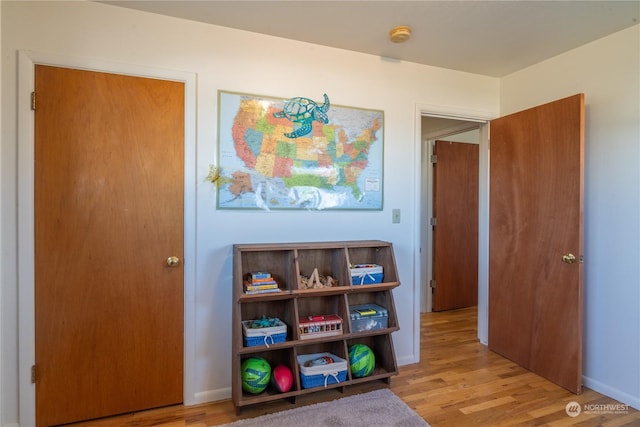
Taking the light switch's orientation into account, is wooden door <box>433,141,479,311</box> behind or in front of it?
behind

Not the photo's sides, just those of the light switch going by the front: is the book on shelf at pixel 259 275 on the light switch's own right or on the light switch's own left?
on the light switch's own right

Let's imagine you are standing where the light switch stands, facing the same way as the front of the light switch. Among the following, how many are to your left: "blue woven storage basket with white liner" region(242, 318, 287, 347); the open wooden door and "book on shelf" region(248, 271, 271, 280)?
1

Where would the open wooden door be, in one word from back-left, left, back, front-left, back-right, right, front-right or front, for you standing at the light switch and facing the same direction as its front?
left

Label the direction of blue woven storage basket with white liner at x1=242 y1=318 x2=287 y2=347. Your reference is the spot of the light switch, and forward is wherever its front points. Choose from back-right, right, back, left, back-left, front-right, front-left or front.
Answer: front-right

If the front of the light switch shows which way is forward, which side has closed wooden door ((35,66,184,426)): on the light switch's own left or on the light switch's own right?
on the light switch's own right

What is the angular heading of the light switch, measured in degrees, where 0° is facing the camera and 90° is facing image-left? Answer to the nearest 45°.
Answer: approximately 0°

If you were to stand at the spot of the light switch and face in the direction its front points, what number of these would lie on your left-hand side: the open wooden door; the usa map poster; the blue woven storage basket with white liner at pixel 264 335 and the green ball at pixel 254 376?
1
